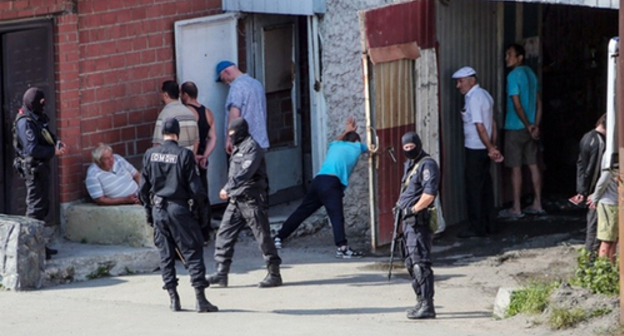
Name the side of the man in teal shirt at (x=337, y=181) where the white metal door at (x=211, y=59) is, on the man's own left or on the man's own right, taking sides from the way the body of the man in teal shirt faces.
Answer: on the man's own left

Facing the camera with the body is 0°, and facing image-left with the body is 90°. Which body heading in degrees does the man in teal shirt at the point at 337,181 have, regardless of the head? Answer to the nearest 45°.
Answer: approximately 225°

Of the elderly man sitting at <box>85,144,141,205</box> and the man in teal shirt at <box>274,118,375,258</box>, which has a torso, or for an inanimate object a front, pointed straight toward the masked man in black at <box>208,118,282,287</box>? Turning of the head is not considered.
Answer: the elderly man sitting

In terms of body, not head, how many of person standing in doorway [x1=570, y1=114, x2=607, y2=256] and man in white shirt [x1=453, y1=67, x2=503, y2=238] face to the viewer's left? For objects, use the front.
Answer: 1

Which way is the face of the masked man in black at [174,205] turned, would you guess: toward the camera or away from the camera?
away from the camera

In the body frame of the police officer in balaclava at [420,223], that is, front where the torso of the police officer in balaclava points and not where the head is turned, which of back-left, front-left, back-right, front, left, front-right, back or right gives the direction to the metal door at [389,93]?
back-right

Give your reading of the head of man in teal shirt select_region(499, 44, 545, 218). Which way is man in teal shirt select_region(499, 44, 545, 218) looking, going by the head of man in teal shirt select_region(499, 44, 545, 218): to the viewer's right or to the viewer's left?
to the viewer's left

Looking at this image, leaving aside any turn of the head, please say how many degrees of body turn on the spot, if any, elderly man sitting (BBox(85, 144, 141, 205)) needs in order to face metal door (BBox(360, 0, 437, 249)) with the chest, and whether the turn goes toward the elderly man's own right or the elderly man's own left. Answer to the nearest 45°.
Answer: approximately 45° to the elderly man's own left
